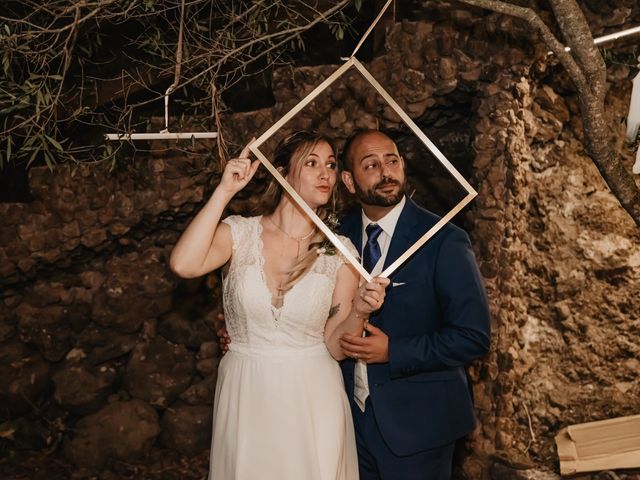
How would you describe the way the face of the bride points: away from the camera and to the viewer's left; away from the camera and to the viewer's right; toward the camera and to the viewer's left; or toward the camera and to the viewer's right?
toward the camera and to the viewer's right

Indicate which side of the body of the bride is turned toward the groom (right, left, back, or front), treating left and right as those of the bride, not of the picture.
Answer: left

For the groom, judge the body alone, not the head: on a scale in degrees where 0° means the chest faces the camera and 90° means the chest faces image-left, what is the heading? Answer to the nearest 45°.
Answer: approximately 45°

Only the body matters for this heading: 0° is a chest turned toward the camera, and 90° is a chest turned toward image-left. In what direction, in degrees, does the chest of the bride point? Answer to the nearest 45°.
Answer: approximately 0°
